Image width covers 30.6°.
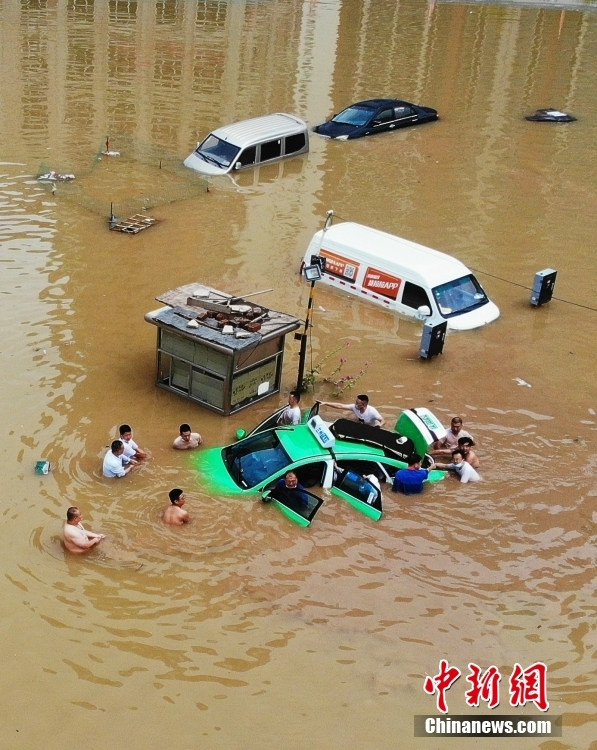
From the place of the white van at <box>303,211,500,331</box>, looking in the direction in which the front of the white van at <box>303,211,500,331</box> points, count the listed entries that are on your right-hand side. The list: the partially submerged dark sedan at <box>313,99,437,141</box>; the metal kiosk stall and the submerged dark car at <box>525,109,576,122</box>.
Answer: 1

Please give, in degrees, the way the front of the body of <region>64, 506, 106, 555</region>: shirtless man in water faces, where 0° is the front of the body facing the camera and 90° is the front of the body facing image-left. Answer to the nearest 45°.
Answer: approximately 270°

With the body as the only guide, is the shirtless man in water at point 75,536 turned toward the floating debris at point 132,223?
no

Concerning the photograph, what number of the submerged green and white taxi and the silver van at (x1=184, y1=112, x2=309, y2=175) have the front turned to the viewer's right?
0

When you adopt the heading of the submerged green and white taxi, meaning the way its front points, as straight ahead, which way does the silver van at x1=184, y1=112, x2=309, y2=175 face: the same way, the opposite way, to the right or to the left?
the same way

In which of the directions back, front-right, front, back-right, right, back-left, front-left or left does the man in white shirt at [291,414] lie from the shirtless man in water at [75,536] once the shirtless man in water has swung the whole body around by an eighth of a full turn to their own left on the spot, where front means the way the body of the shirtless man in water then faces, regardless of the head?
front

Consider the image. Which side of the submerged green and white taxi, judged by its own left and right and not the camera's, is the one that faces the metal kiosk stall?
right

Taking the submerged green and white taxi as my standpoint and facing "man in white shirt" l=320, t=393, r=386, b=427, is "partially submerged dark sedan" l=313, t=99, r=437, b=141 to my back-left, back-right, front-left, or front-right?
front-left

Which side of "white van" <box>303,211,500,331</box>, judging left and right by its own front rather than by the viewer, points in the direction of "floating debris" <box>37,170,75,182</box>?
back

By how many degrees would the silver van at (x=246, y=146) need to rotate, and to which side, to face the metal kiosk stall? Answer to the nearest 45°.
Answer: approximately 45° to its left

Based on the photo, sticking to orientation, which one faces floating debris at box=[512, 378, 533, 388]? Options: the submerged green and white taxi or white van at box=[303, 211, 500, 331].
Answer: the white van

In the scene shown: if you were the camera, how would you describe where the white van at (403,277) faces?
facing the viewer and to the right of the viewer

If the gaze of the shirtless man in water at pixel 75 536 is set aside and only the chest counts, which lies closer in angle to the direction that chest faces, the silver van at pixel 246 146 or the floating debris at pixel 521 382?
the floating debris

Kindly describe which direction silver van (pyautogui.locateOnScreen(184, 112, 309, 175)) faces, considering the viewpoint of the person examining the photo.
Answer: facing the viewer and to the left of the viewer

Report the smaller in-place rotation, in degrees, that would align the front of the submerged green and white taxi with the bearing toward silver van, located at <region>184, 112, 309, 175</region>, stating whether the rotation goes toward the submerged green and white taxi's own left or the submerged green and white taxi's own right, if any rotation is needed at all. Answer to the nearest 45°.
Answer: approximately 135° to the submerged green and white taxi's own right
